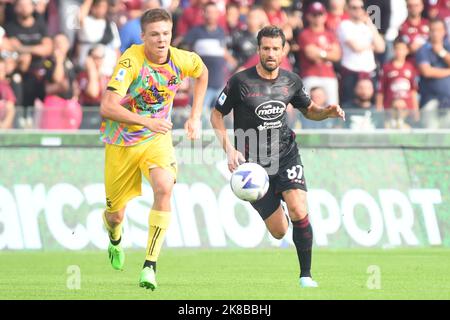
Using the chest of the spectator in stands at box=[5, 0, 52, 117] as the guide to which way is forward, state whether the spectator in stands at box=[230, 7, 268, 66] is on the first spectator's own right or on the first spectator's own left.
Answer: on the first spectator's own left

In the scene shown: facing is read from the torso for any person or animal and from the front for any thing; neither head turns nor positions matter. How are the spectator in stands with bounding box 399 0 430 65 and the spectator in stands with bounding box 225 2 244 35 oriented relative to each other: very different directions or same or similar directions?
same or similar directions

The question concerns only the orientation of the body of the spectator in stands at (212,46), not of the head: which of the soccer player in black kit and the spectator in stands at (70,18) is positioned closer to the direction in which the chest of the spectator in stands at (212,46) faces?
the soccer player in black kit

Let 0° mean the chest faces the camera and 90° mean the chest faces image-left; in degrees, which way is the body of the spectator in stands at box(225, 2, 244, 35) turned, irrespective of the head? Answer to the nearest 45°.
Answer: approximately 0°

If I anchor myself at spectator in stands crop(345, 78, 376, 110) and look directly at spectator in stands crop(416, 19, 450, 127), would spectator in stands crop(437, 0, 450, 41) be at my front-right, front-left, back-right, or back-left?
front-left

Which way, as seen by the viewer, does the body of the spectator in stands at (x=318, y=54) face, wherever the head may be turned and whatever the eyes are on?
toward the camera

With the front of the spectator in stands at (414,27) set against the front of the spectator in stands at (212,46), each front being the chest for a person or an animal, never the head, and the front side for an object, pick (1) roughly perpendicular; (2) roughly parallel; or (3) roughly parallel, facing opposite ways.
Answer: roughly parallel

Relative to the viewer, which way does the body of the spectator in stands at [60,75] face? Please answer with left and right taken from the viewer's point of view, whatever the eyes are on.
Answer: facing the viewer

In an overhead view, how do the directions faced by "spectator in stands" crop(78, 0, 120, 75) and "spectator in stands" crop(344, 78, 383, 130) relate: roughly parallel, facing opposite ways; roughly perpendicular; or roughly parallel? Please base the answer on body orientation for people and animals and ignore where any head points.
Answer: roughly parallel

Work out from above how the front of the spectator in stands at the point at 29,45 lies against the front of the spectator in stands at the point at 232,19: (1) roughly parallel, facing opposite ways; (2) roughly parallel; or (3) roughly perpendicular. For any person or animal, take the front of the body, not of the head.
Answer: roughly parallel

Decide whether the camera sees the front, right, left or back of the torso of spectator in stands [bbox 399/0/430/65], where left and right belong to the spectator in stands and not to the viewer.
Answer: front
